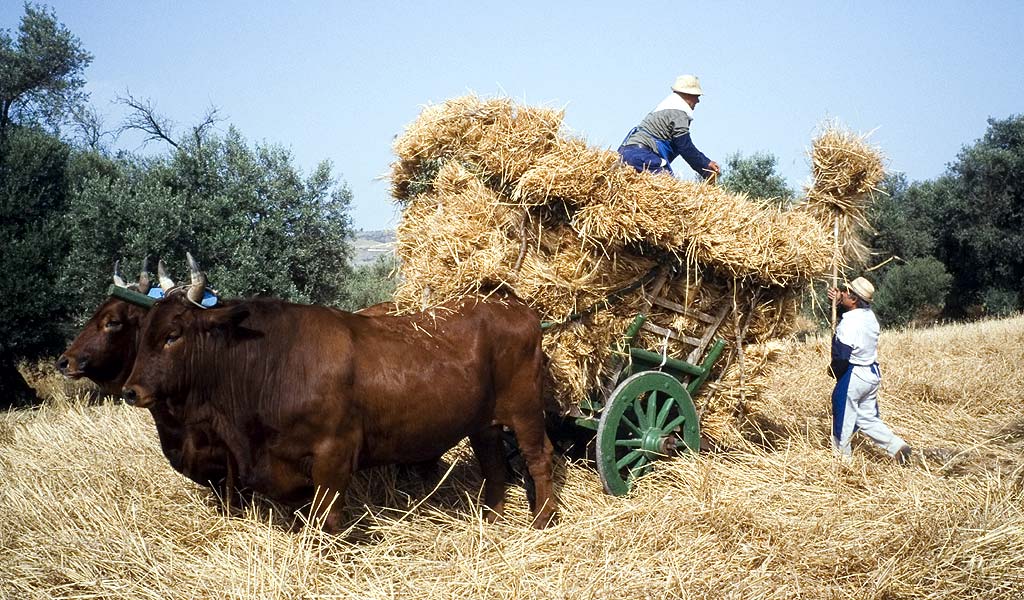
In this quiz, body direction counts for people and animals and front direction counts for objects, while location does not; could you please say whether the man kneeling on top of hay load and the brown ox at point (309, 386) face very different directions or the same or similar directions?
very different directions

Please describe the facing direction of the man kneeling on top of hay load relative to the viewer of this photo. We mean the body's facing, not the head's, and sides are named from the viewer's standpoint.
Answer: facing to the right of the viewer

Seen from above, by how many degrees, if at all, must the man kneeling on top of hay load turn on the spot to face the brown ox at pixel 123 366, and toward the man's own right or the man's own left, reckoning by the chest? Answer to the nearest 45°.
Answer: approximately 135° to the man's own right

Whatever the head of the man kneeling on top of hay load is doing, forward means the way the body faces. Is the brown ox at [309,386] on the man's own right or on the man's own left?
on the man's own right

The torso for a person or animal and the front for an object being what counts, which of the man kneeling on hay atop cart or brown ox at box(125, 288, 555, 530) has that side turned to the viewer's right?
the man kneeling on hay atop cart

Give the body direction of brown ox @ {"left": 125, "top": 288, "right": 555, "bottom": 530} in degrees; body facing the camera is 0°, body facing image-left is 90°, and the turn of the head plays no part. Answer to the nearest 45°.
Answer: approximately 90°

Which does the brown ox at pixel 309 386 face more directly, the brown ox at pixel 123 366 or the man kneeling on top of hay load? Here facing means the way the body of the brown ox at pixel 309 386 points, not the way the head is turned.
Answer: the brown ox

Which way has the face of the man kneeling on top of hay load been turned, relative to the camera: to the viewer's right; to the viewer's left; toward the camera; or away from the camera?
to the viewer's right

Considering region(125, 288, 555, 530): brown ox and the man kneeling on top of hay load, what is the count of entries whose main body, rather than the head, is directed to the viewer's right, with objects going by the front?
1

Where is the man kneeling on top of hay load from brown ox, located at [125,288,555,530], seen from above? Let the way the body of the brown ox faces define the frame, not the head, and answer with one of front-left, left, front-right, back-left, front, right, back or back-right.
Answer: back-right

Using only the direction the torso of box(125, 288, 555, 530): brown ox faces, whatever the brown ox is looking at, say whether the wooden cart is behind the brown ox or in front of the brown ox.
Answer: behind
